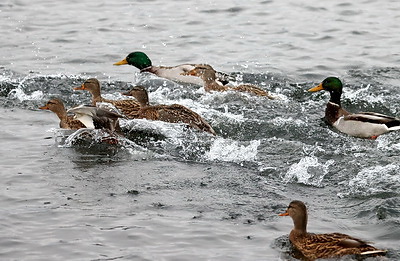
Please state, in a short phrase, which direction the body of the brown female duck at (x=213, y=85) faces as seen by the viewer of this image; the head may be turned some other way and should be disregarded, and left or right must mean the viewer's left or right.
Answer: facing to the left of the viewer

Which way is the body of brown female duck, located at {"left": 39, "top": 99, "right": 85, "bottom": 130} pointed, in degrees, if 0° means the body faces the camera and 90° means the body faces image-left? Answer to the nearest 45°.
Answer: approximately 90°

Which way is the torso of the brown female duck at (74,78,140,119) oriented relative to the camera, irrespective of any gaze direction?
to the viewer's left

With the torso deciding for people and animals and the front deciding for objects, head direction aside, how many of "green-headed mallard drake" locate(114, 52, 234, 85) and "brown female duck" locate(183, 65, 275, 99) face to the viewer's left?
2

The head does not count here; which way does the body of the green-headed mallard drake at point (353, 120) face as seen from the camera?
to the viewer's left

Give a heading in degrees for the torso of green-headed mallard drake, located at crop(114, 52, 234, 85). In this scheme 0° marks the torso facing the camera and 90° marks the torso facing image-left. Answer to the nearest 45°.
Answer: approximately 90°

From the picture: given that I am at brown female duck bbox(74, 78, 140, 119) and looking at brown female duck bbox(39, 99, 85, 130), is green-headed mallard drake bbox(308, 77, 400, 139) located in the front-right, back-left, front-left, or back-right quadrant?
back-left

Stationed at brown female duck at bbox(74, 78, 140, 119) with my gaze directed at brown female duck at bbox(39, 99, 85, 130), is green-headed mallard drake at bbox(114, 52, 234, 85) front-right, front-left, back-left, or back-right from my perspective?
back-right
